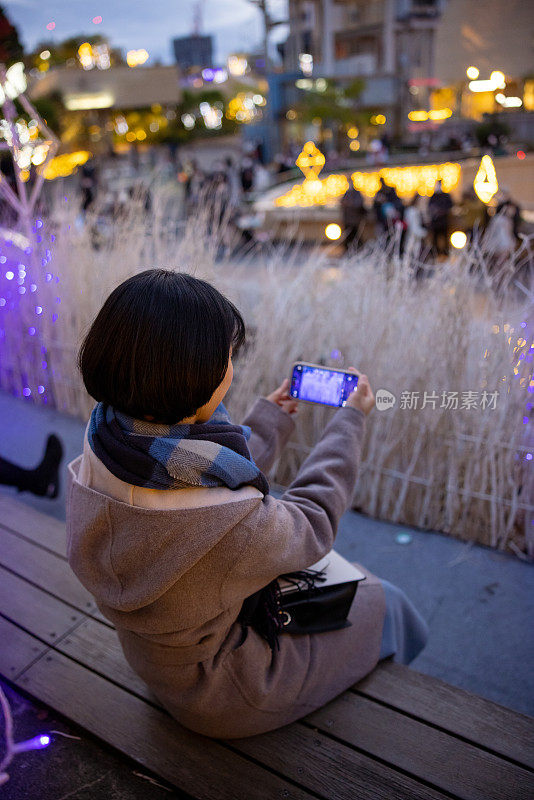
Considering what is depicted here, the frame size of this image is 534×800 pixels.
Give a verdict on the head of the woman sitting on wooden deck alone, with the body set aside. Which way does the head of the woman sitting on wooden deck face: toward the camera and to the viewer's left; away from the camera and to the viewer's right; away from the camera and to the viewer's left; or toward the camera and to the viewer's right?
away from the camera and to the viewer's right

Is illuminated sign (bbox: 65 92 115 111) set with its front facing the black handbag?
yes

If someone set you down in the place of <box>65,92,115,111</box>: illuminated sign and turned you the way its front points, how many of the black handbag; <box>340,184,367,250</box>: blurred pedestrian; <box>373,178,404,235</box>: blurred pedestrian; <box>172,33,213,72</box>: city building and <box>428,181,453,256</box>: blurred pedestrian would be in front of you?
4

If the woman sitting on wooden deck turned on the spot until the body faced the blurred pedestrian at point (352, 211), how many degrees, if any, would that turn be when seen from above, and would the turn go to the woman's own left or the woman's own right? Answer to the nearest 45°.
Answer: approximately 45° to the woman's own left

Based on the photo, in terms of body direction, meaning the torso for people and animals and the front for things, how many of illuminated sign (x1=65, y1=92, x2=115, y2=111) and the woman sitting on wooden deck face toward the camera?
1

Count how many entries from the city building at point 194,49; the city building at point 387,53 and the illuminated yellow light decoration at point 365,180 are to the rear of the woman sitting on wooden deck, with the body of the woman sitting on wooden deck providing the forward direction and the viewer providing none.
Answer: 0

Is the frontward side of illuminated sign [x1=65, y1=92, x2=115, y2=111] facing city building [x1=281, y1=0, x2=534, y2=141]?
no

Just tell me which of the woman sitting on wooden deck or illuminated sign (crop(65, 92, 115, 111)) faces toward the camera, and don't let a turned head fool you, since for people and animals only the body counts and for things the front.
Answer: the illuminated sign

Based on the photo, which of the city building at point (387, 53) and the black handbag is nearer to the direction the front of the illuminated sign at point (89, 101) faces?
the black handbag

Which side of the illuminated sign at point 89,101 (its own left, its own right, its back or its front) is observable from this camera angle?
front

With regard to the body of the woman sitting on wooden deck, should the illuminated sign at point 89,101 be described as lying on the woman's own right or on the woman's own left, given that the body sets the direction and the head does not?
on the woman's own left

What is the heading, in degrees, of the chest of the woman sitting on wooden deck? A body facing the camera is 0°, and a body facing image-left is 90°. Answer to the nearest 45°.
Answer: approximately 225°

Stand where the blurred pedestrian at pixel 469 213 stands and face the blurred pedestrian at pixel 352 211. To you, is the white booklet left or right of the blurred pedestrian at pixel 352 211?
left

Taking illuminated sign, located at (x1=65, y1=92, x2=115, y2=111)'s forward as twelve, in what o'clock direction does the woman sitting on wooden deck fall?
The woman sitting on wooden deck is roughly at 12 o'clock from the illuminated sign.
